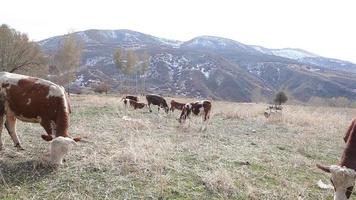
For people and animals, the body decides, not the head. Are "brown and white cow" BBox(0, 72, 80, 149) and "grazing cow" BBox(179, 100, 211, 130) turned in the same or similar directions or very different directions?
very different directions

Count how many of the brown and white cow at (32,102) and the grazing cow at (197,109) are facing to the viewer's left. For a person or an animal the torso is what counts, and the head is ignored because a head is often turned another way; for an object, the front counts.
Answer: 1

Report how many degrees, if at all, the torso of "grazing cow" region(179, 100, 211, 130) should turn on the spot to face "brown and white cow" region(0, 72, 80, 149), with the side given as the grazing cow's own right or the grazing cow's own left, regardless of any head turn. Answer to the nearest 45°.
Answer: approximately 45° to the grazing cow's own left

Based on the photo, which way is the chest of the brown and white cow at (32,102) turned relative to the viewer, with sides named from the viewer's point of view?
facing the viewer and to the right of the viewer

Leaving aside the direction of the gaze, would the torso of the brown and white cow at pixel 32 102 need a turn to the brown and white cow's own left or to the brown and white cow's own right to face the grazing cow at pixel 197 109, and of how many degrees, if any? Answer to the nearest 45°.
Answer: approximately 90° to the brown and white cow's own left

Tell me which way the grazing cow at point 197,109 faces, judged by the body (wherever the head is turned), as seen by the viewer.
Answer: to the viewer's left
